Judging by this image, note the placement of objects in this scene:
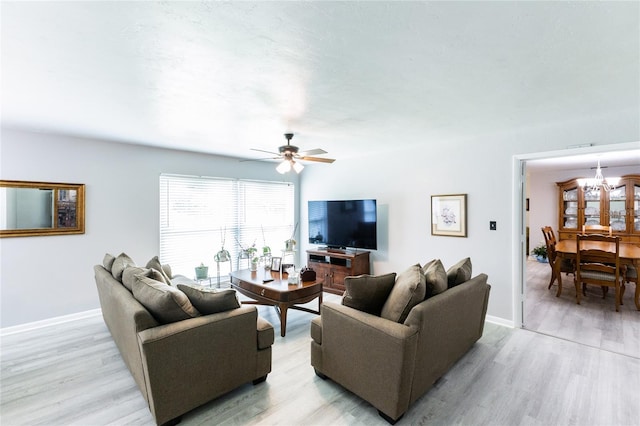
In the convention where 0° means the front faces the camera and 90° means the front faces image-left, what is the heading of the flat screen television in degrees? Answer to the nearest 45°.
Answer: approximately 45°

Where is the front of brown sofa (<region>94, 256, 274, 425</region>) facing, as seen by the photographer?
facing away from the viewer and to the right of the viewer

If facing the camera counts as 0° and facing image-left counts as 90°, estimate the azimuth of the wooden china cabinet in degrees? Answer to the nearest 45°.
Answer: approximately 0°

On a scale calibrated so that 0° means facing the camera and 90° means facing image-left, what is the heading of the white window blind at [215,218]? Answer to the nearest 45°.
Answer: approximately 315°

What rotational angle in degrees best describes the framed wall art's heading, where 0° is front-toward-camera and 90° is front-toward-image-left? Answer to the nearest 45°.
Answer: approximately 45°

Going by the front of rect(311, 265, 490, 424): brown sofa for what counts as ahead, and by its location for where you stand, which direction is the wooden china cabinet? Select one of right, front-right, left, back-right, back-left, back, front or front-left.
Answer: right

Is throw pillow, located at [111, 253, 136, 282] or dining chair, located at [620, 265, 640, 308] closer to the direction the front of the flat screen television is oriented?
the throw pillow

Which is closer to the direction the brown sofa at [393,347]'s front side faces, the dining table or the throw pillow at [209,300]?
the throw pillow

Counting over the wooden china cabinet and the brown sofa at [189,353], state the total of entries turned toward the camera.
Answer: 1

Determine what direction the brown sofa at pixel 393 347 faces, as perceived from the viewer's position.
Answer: facing away from the viewer and to the left of the viewer
